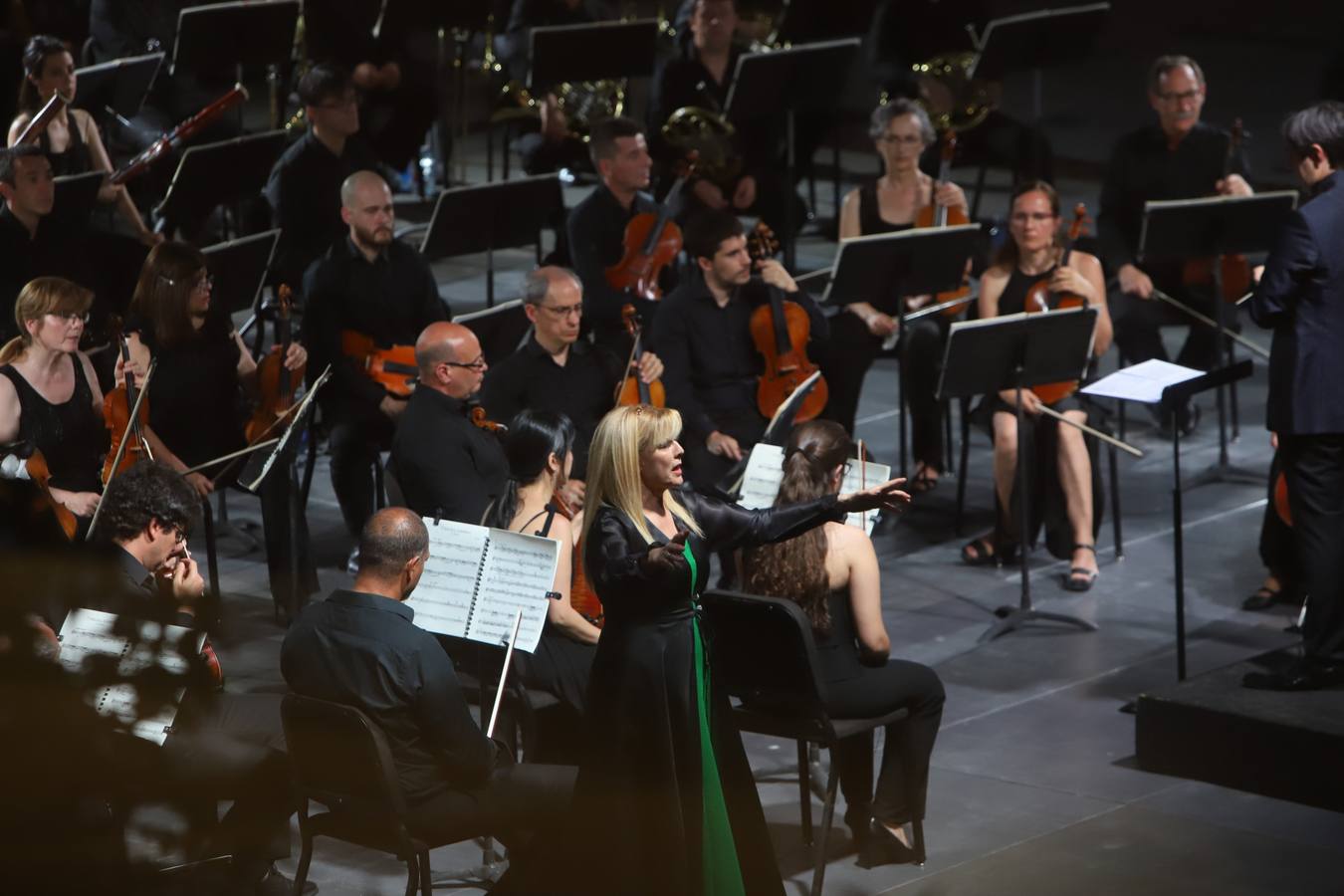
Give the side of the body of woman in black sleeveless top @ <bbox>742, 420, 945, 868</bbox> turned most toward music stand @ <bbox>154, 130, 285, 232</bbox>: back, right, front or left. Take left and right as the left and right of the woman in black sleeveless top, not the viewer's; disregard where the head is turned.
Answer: left

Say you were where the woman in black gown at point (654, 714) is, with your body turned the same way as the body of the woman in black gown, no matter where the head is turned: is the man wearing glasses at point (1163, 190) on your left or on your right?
on your left

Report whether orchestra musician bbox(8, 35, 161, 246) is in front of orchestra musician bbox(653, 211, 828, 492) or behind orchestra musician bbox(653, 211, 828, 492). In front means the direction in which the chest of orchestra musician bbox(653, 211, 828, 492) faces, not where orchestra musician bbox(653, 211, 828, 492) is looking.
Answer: behind

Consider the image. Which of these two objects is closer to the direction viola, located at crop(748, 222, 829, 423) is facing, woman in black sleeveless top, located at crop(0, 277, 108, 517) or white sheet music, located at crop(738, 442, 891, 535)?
the white sheet music

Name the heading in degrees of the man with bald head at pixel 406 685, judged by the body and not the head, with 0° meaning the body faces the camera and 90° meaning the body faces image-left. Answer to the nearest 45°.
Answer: approximately 225°

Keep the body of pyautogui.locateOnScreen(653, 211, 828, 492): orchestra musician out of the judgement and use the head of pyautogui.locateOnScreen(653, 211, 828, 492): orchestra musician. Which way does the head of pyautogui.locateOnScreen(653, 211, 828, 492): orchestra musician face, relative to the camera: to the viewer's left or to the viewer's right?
to the viewer's right

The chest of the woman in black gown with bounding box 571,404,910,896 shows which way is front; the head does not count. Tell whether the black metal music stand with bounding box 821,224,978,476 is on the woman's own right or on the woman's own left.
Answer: on the woman's own left

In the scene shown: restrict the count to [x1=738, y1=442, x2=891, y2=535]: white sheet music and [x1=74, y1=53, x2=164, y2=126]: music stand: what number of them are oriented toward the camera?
1

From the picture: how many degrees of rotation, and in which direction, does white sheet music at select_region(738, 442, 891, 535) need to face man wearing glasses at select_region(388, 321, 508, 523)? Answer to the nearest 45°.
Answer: approximately 90° to its right

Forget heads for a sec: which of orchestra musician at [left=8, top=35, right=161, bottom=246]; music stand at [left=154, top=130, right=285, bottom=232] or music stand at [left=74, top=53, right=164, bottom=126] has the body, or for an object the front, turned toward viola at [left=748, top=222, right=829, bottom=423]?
the orchestra musician

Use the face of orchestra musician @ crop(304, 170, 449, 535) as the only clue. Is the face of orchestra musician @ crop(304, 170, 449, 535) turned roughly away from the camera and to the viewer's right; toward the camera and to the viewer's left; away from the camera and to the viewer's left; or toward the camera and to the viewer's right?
toward the camera and to the viewer's right
